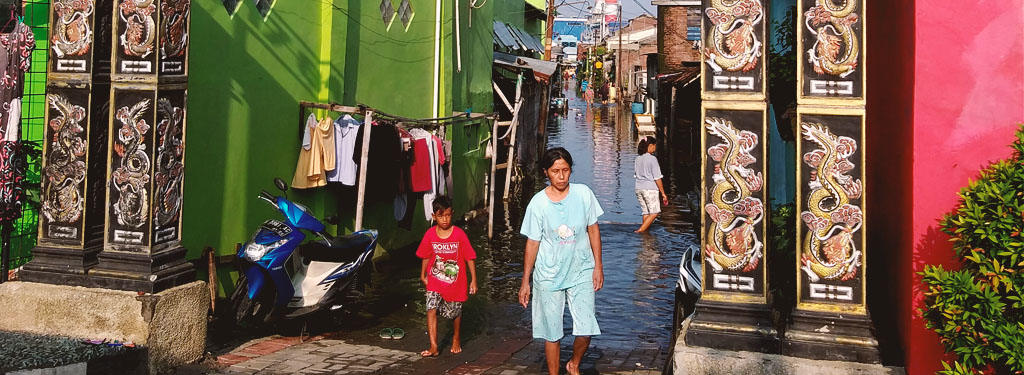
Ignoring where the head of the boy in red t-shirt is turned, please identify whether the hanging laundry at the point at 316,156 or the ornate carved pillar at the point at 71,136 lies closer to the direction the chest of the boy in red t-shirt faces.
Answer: the ornate carved pillar

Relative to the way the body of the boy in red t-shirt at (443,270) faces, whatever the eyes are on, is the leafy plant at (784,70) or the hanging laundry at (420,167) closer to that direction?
the leafy plant

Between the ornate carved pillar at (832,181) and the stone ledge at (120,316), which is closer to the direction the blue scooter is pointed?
the stone ledge

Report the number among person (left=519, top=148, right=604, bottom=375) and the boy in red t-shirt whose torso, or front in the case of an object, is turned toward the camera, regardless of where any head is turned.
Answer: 2

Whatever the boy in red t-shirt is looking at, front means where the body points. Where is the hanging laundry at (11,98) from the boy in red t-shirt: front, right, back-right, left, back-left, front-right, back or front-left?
right

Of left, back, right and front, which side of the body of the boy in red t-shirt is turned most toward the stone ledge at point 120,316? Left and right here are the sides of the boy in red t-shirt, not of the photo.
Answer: right

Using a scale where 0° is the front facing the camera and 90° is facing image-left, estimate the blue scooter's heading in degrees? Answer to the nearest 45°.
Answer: approximately 45°

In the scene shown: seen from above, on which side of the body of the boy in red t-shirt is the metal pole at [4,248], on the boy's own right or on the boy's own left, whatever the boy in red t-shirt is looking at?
on the boy's own right

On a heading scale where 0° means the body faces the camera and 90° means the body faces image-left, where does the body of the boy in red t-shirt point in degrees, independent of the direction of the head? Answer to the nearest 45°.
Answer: approximately 0°

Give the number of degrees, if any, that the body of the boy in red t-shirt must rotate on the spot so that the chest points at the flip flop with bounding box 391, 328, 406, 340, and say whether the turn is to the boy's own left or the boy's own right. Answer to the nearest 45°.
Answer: approximately 135° to the boy's own right
